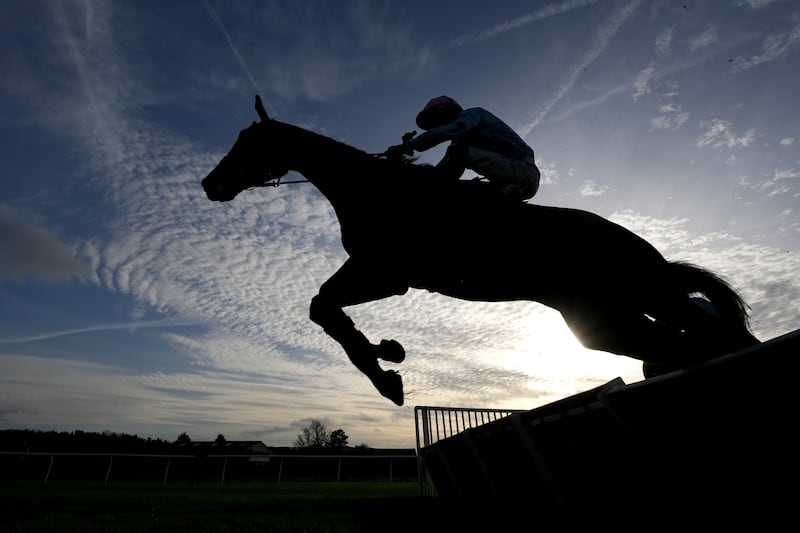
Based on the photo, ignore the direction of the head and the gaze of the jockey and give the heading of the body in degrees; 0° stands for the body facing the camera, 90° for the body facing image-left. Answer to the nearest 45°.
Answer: approximately 90°

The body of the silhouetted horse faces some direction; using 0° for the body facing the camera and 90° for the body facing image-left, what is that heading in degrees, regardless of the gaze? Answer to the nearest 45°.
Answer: approximately 90°
